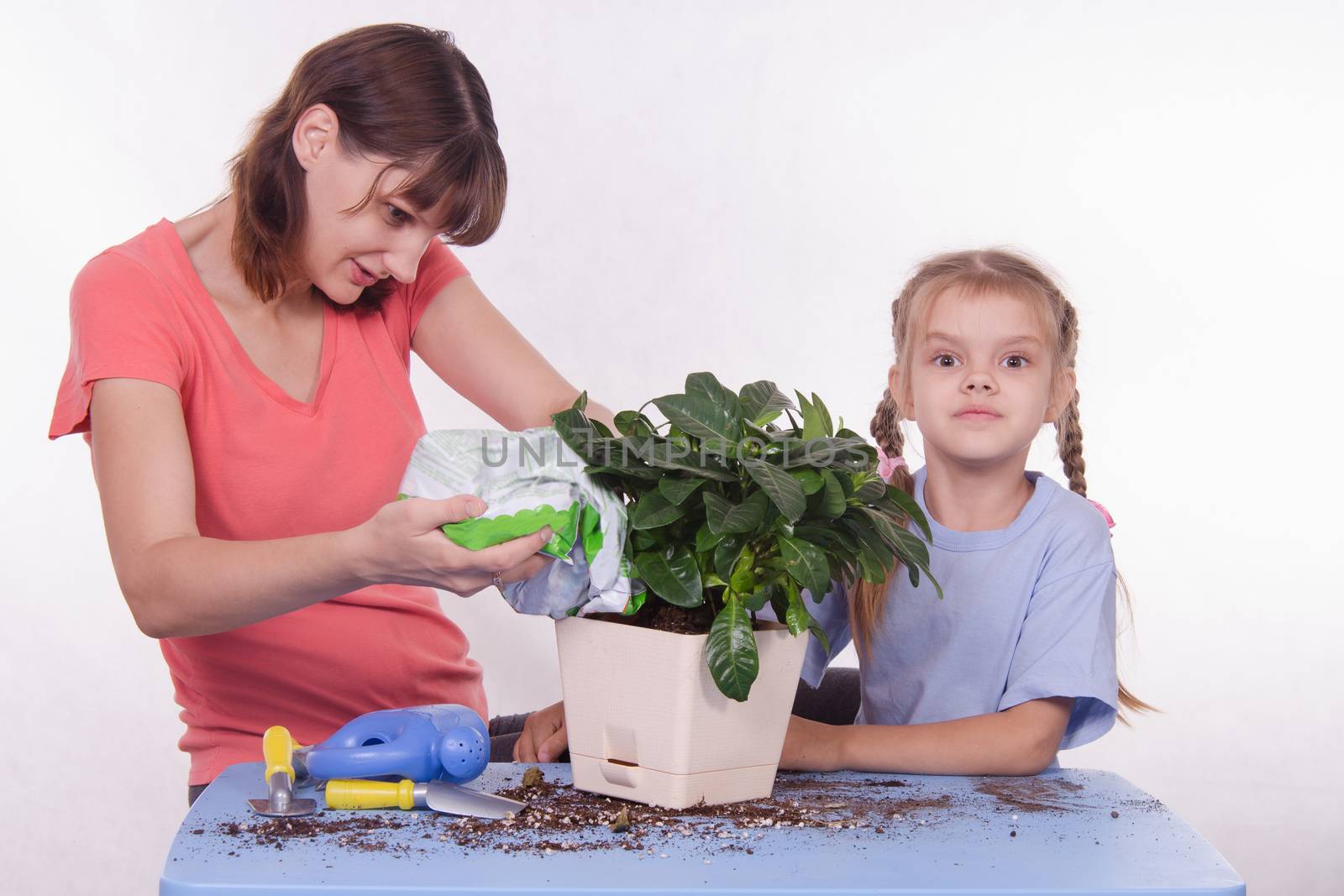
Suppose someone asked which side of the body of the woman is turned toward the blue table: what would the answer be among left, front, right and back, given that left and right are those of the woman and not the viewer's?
front

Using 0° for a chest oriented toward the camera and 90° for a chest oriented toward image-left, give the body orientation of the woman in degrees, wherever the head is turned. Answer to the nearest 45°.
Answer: approximately 315°

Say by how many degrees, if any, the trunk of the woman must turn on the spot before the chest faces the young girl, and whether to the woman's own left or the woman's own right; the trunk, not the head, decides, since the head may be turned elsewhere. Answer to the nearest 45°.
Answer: approximately 45° to the woman's own left

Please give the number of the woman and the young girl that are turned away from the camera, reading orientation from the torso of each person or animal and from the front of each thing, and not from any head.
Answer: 0

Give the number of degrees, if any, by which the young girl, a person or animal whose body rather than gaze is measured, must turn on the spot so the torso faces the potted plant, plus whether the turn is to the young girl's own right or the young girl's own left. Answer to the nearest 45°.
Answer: approximately 45° to the young girl's own right

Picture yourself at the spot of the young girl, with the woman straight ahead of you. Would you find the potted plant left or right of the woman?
left

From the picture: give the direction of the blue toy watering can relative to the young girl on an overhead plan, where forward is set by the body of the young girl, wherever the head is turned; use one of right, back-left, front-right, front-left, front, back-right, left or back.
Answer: front-right

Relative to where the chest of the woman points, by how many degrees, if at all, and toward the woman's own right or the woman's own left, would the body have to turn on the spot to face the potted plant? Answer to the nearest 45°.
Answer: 0° — they already face it

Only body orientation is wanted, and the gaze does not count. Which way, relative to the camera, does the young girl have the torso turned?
toward the camera

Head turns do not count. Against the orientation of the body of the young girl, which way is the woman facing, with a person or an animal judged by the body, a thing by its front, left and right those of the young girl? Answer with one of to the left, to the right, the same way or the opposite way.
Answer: to the left
